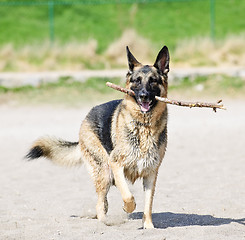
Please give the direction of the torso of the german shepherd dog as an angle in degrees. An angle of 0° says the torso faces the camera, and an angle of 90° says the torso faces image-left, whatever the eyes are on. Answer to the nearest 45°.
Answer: approximately 315°
